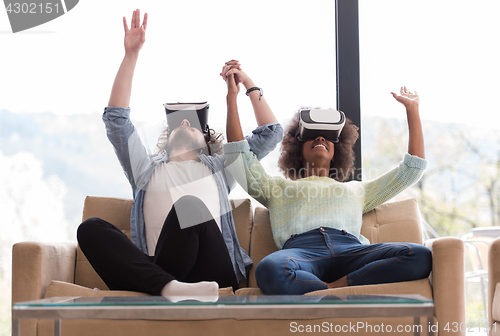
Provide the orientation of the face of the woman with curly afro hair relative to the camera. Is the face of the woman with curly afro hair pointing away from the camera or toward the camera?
toward the camera

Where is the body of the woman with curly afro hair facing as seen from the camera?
toward the camera

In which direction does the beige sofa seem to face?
toward the camera

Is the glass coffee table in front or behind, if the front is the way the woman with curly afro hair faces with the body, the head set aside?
in front
